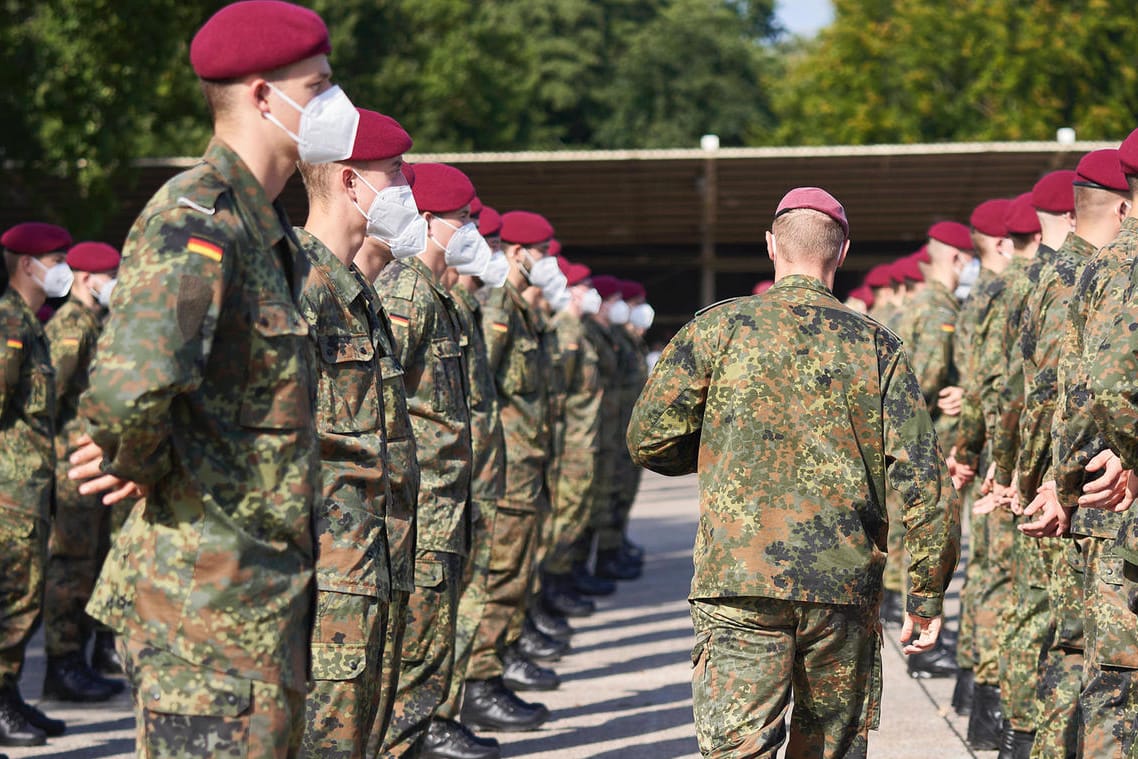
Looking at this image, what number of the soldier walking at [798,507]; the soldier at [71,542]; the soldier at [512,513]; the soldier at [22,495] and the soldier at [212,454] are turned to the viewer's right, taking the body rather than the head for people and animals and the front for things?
4

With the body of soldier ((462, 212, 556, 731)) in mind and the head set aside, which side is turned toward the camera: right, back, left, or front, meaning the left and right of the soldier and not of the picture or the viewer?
right

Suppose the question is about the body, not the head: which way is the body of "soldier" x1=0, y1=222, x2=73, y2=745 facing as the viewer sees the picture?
to the viewer's right

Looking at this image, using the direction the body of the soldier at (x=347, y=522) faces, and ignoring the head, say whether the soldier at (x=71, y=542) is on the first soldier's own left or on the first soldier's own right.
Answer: on the first soldier's own left

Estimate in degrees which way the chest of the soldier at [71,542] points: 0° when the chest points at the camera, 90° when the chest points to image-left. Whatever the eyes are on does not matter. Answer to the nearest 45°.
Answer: approximately 270°

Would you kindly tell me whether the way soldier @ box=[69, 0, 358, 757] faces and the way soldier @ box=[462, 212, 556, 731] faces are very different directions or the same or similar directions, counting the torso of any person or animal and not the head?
same or similar directions

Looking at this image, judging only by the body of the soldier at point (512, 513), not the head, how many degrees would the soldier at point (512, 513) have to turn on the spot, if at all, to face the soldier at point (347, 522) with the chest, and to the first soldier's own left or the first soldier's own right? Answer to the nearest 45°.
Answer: approximately 90° to the first soldier's own right

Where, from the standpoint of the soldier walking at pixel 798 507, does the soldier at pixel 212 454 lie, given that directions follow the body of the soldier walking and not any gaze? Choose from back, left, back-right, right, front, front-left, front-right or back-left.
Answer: back-left

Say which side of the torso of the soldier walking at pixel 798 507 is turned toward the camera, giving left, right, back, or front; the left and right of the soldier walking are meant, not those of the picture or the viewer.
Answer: back

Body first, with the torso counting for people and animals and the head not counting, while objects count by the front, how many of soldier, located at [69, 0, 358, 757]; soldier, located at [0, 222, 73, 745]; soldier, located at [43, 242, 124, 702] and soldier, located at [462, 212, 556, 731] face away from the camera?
0

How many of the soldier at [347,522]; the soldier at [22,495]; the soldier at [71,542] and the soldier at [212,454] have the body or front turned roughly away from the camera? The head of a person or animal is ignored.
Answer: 0

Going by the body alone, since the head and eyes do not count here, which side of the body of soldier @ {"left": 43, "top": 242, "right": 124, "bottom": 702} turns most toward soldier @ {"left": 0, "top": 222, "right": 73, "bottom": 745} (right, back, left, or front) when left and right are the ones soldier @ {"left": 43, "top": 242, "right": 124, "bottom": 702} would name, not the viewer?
right

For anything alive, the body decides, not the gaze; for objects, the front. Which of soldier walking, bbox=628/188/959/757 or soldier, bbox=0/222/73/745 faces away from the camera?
the soldier walking

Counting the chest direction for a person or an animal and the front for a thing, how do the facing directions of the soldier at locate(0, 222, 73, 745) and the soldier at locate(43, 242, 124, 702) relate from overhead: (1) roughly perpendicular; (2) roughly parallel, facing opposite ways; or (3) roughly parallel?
roughly parallel

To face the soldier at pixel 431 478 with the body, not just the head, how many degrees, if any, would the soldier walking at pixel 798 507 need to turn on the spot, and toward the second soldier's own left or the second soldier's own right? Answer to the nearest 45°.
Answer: approximately 45° to the second soldier's own left

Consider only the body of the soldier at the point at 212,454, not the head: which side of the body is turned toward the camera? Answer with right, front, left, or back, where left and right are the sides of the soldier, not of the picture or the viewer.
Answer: right
